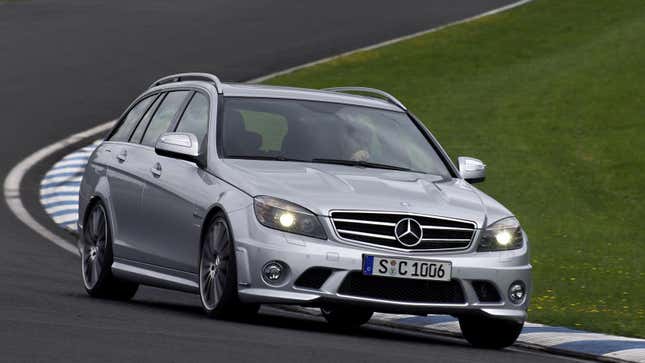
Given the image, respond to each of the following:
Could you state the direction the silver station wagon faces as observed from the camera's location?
facing the viewer and to the right of the viewer

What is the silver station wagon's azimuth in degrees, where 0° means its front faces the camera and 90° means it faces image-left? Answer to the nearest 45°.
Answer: approximately 315°
